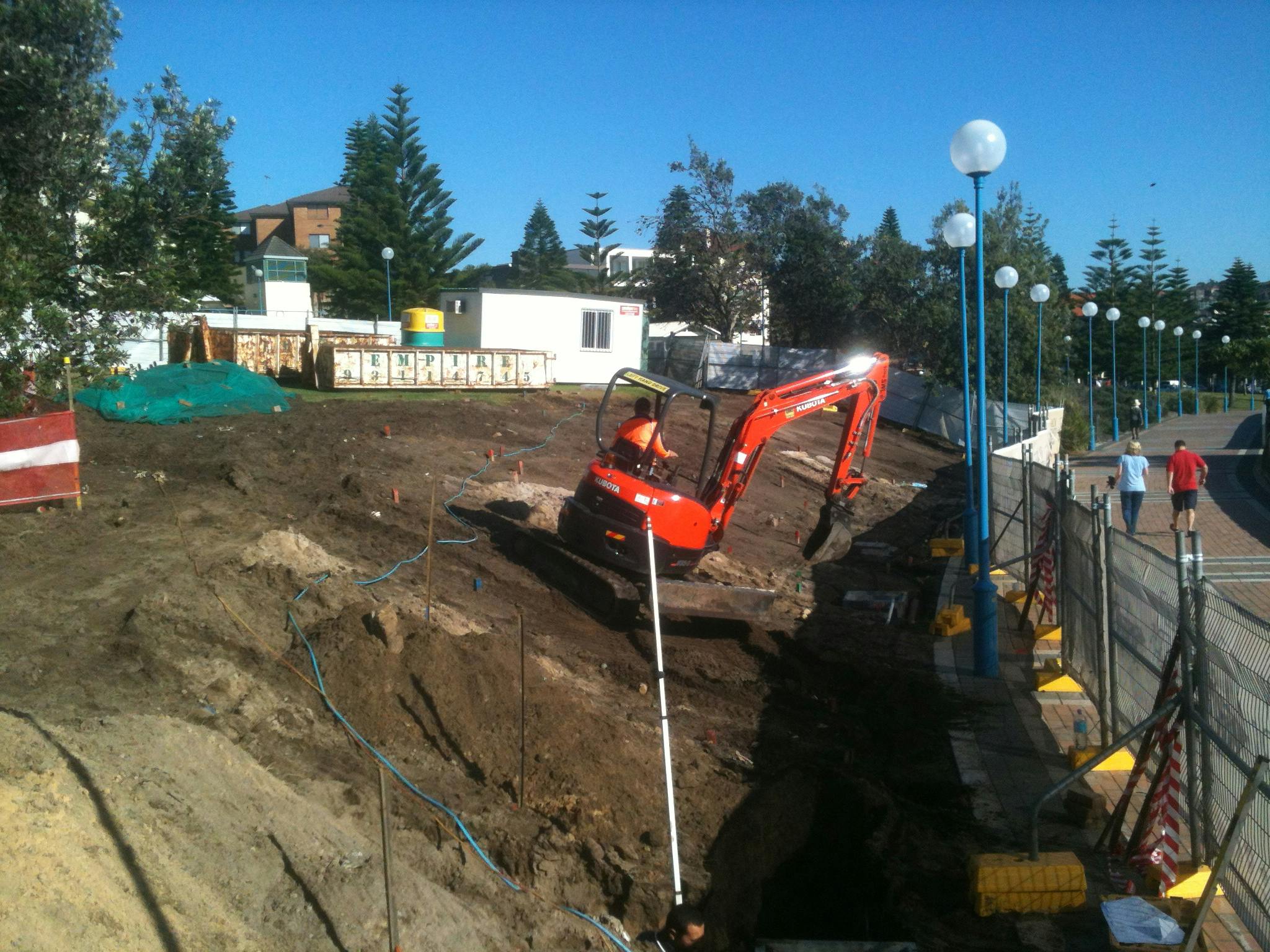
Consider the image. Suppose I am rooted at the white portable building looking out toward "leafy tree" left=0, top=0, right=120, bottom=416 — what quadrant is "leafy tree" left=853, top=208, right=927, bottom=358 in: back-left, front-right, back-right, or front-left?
back-left

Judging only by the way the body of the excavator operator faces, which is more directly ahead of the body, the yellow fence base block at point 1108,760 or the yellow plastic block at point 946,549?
the yellow plastic block

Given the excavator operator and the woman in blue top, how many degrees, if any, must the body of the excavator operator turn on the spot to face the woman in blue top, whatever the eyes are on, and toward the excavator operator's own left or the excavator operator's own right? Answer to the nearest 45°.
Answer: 0° — they already face them

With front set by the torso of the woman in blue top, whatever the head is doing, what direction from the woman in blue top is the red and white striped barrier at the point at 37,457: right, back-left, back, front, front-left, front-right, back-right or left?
back-left

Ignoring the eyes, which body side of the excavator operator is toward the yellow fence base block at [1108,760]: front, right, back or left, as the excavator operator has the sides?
right

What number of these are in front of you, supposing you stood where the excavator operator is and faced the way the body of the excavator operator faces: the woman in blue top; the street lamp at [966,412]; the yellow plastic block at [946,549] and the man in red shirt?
4

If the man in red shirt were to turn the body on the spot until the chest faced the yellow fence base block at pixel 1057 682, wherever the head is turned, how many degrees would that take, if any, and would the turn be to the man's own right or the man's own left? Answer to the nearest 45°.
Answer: approximately 180°

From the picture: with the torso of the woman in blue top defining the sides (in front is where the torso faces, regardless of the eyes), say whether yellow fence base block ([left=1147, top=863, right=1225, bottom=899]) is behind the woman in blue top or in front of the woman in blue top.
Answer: behind

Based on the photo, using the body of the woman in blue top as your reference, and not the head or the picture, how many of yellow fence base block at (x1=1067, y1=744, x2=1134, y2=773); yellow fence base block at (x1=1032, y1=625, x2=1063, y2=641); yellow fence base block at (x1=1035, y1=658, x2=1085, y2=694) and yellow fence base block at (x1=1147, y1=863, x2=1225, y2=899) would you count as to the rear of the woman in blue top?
4

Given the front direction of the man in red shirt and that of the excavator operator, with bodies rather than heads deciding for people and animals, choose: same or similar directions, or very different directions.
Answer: same or similar directions

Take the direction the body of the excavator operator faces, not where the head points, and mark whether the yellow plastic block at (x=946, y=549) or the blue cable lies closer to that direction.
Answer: the yellow plastic block

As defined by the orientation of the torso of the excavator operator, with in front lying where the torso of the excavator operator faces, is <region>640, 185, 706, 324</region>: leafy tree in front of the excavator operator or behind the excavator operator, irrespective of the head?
in front

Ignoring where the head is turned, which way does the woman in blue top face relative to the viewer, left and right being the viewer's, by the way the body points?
facing away from the viewer

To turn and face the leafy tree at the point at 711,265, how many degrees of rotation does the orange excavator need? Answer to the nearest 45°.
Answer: approximately 45° to its left

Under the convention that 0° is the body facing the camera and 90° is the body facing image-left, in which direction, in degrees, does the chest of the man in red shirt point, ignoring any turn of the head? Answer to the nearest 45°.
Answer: approximately 180°

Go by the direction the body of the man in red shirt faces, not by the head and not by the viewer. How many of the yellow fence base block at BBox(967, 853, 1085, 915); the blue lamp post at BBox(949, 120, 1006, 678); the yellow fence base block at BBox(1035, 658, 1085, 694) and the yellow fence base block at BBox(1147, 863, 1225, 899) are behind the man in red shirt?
4

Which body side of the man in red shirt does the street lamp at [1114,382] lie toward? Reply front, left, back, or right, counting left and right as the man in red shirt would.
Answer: front

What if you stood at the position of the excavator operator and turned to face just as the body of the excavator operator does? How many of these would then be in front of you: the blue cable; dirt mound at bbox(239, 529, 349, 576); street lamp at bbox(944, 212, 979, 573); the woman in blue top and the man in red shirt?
3

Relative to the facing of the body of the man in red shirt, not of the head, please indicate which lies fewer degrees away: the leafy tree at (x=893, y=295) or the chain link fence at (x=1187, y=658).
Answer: the leafy tree

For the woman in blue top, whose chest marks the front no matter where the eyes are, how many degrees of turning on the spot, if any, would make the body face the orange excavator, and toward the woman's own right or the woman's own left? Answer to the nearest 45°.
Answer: approximately 135° to the woman's own left

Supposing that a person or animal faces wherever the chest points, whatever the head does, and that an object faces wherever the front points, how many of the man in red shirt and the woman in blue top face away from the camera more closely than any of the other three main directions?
2

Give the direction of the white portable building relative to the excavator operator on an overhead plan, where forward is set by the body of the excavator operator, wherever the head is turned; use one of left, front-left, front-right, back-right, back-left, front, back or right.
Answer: front-left
